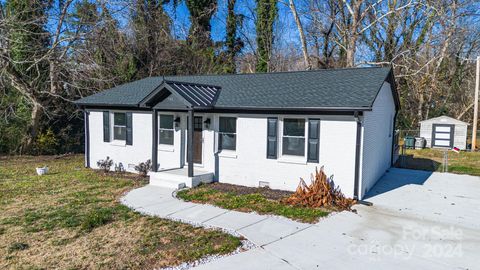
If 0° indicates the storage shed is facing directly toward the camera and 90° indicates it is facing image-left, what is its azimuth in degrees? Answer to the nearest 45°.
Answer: approximately 0°

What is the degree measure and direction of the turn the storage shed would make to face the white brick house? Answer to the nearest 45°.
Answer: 0° — it already faces it

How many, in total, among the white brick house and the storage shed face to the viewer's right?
0

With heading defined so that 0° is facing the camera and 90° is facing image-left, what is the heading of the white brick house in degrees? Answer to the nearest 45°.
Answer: approximately 45°

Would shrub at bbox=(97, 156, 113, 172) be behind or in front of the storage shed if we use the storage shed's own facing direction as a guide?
in front

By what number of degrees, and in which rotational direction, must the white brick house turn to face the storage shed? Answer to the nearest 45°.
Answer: approximately 180°

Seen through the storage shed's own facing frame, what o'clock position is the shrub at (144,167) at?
The shrub is roughly at 1 o'clock from the storage shed.
